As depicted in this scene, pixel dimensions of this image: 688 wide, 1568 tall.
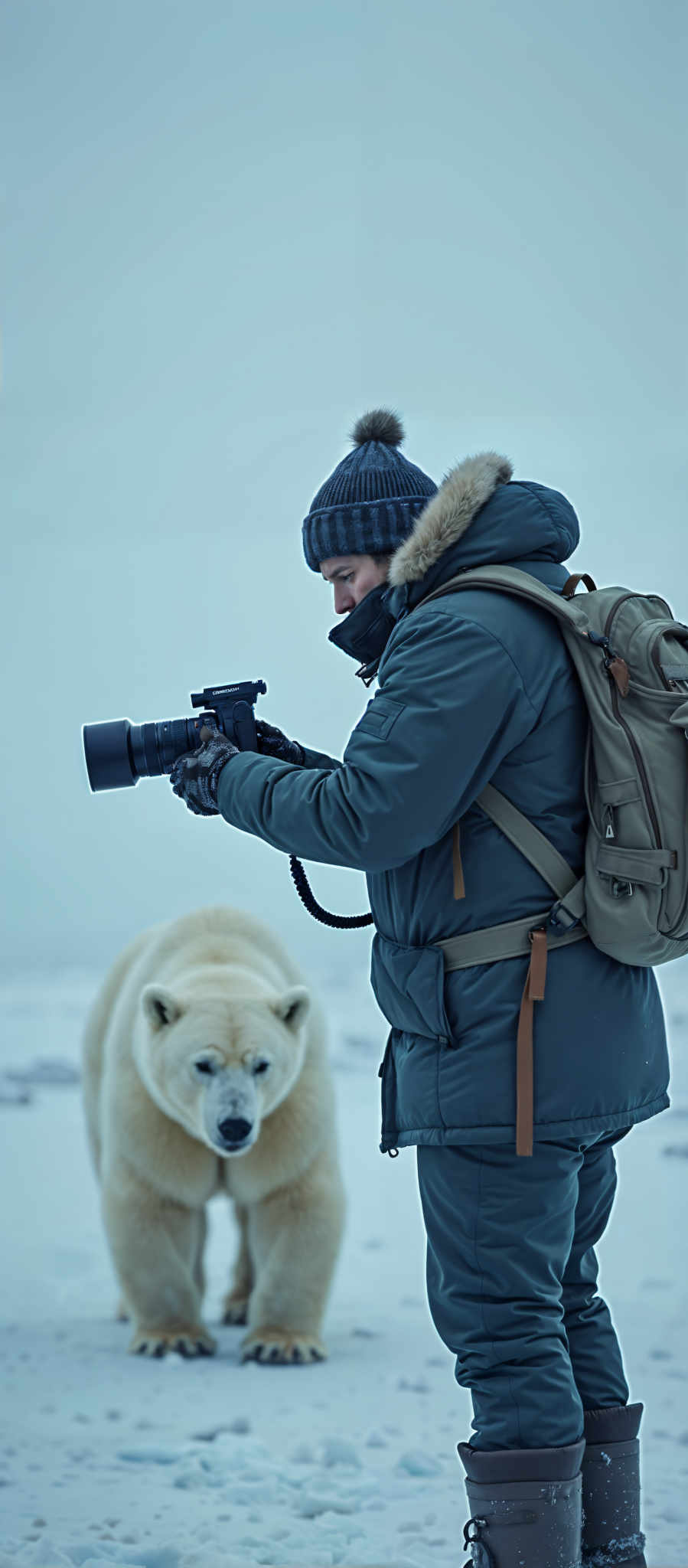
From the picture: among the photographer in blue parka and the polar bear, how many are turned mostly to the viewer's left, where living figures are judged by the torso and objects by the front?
1

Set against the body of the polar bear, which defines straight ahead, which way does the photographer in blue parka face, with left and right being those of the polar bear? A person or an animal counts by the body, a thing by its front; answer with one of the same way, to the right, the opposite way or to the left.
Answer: to the right

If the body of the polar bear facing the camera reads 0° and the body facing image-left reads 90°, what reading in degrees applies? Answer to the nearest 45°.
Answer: approximately 0°

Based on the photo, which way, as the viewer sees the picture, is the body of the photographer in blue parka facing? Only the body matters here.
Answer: to the viewer's left

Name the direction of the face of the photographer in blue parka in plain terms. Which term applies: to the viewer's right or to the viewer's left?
to the viewer's left
